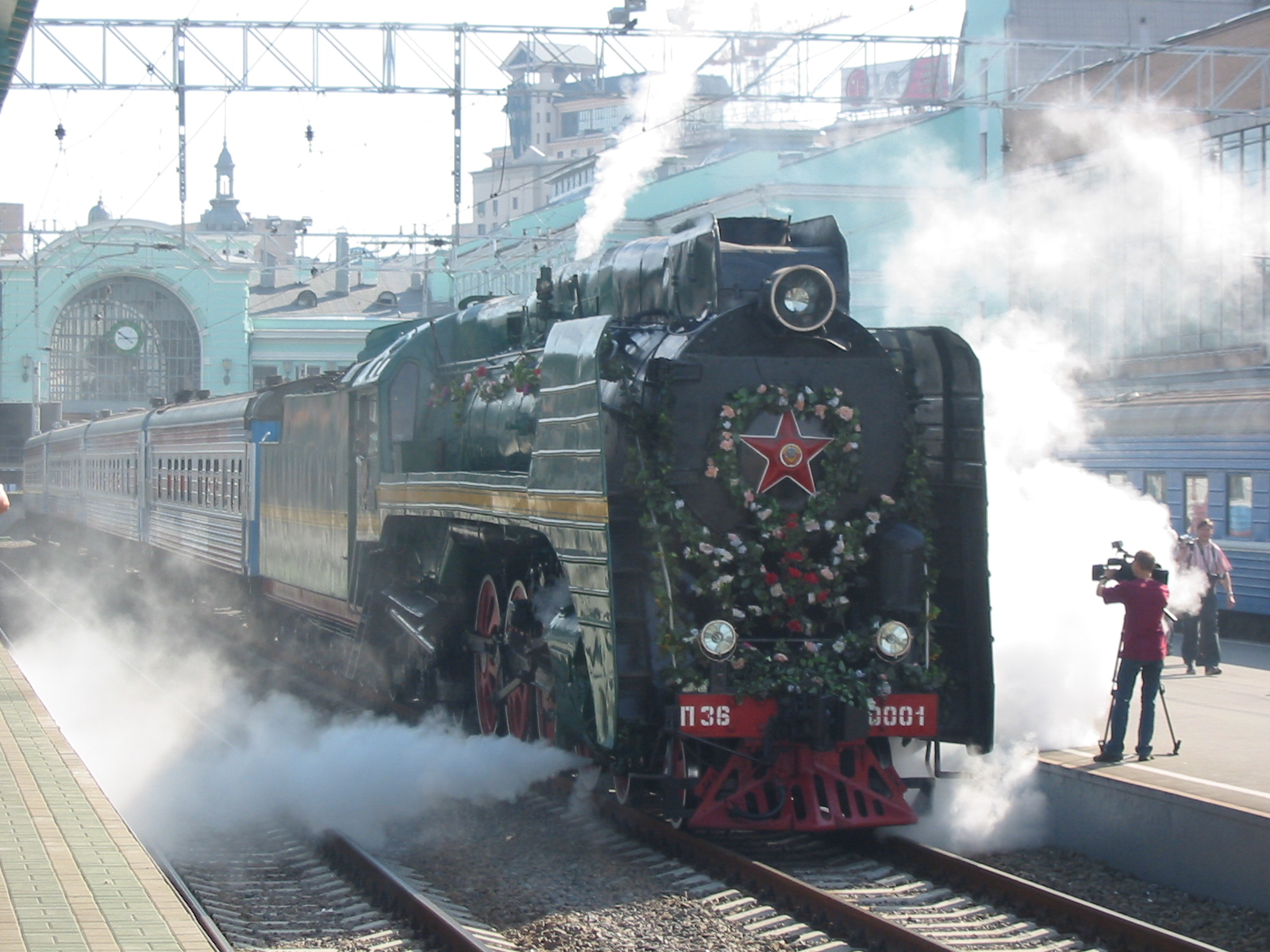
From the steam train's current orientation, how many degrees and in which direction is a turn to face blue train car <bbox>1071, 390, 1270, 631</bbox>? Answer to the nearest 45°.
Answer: approximately 90° to its left

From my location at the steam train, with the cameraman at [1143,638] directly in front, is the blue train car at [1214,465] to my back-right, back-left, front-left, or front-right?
front-left

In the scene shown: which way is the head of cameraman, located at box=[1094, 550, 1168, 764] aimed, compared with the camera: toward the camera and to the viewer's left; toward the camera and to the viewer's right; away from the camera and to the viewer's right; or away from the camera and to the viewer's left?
away from the camera and to the viewer's left

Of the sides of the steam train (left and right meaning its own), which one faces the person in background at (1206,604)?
left

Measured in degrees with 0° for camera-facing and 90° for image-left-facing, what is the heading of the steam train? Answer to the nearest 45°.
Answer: approximately 315°
